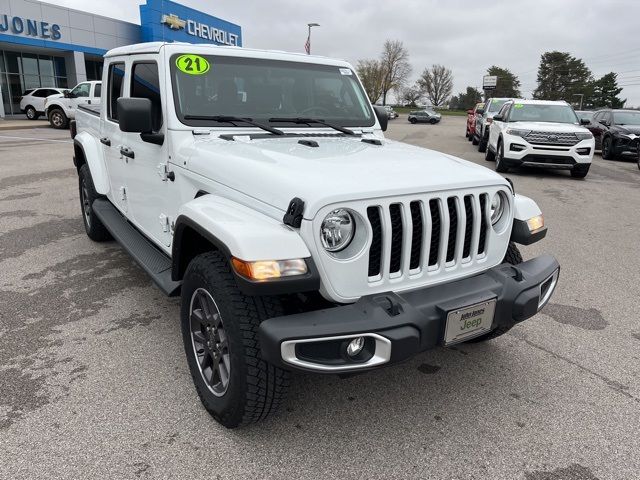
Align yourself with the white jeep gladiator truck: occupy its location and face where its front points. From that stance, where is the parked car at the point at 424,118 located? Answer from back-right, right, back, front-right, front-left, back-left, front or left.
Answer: back-left

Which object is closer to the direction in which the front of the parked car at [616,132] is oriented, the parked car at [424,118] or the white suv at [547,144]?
the white suv

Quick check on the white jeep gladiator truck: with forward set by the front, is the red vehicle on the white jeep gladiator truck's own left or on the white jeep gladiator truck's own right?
on the white jeep gladiator truck's own left

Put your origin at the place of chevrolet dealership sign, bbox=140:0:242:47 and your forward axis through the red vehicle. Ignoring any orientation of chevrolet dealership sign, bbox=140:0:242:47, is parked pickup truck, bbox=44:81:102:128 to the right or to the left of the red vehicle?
right

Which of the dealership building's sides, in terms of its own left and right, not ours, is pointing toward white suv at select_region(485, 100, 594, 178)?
front

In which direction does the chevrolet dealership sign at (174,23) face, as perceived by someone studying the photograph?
facing the viewer and to the right of the viewer

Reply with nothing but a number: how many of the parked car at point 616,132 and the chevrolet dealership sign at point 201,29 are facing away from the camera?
0

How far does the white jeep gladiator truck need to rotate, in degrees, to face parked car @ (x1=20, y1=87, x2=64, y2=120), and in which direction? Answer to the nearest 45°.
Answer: approximately 180°

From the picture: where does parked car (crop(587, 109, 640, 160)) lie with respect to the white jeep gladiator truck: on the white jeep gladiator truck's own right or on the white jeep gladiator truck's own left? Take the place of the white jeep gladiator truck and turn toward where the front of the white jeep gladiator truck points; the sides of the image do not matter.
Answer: on the white jeep gladiator truck's own left

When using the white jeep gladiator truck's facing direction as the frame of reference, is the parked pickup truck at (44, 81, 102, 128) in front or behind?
behind
